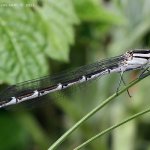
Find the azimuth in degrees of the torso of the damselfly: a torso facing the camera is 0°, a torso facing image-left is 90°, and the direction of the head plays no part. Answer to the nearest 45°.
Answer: approximately 270°

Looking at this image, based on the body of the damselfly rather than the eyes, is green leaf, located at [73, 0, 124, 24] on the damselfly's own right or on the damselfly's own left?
on the damselfly's own left
